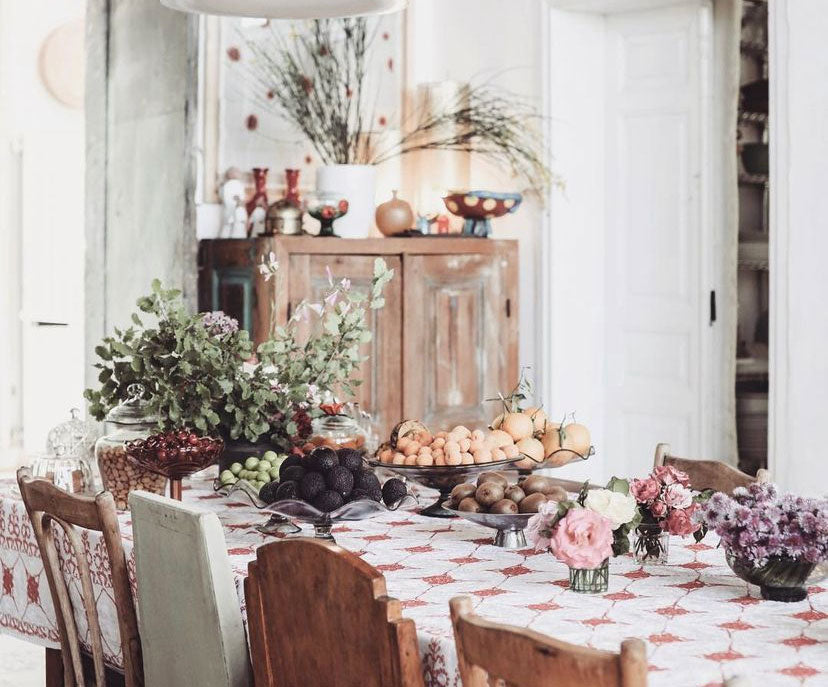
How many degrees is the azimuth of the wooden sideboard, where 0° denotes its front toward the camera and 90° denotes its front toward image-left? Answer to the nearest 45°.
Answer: approximately 315°

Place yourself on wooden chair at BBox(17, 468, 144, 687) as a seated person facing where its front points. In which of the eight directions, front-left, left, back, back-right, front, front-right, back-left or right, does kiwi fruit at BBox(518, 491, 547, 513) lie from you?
front-right

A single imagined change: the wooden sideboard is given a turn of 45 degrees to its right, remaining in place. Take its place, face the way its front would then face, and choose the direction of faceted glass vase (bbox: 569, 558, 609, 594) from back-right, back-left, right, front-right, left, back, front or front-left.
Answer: front

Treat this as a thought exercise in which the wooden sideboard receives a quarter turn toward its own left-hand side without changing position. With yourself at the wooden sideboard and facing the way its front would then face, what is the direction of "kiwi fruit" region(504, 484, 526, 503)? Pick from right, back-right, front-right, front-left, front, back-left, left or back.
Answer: back-right

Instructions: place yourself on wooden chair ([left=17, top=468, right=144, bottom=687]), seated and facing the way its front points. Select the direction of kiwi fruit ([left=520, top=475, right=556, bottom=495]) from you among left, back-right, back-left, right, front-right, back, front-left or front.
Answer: front-right

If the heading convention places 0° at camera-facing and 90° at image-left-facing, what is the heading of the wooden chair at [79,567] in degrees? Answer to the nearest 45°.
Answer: approximately 225°

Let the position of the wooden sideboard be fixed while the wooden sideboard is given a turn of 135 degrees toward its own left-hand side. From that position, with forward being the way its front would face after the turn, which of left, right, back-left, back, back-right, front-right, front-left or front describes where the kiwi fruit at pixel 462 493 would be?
back

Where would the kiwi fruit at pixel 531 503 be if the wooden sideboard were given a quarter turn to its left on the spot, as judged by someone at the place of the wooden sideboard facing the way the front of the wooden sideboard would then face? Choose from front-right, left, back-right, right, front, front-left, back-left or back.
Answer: back-right

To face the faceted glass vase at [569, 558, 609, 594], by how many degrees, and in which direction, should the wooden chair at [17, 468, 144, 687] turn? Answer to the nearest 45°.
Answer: approximately 90° to its right

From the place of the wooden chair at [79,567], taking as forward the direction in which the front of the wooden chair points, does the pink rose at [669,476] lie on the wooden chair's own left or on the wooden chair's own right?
on the wooden chair's own right

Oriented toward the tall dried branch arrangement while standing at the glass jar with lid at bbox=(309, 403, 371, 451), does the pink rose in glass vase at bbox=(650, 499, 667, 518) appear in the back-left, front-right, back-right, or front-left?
back-right

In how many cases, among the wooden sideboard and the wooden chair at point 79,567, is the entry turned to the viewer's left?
0

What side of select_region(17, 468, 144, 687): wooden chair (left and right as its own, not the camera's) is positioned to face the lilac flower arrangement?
right
